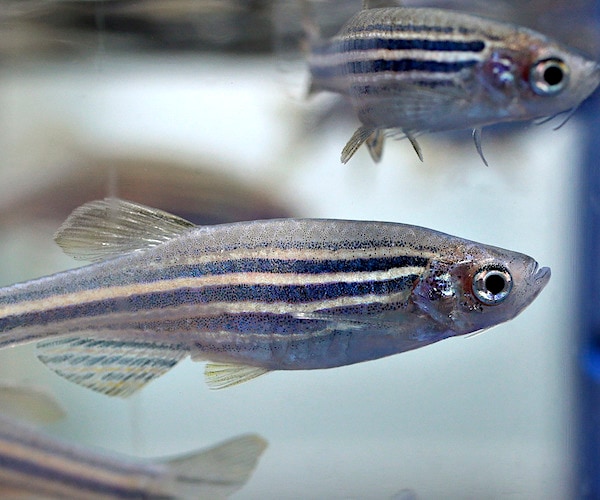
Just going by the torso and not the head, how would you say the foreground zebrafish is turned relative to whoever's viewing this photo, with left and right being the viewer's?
facing to the right of the viewer

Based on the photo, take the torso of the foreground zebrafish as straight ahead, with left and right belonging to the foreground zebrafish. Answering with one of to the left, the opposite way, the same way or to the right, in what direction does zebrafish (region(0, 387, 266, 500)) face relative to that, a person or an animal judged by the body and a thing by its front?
the opposite way

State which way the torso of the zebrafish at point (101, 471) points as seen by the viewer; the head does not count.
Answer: to the viewer's left

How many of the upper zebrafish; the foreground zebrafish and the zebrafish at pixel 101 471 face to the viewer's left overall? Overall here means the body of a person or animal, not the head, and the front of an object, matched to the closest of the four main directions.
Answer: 1

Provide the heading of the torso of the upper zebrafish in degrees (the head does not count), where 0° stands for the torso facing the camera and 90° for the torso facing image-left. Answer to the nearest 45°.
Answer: approximately 270°
